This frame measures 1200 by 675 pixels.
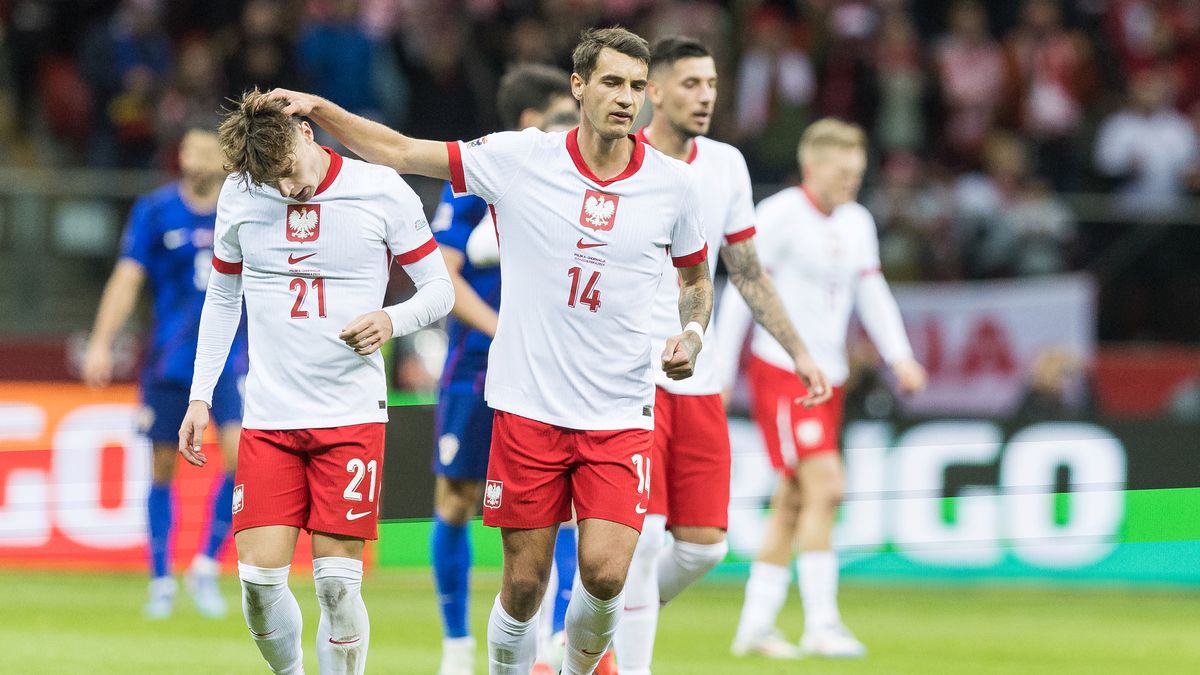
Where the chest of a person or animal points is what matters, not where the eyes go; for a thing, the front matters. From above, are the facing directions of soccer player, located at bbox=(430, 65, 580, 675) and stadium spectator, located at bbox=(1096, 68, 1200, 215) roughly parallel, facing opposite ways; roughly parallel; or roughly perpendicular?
roughly perpendicular

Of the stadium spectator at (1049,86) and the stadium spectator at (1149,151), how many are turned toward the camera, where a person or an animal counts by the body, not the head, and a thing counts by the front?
2

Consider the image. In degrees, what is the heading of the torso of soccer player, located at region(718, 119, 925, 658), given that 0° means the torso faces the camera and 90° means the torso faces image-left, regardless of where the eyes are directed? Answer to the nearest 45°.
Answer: approximately 315°

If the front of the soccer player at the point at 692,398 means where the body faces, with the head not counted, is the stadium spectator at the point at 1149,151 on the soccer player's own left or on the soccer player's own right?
on the soccer player's own left

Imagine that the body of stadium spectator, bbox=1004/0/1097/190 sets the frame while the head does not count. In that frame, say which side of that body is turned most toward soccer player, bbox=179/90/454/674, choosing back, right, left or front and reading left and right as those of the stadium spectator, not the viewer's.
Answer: front

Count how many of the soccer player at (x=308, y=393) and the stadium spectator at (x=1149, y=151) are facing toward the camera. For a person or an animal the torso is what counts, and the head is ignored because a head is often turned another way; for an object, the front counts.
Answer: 2

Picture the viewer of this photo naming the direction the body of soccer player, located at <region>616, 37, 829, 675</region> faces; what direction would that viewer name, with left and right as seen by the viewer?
facing the viewer and to the right of the viewer
